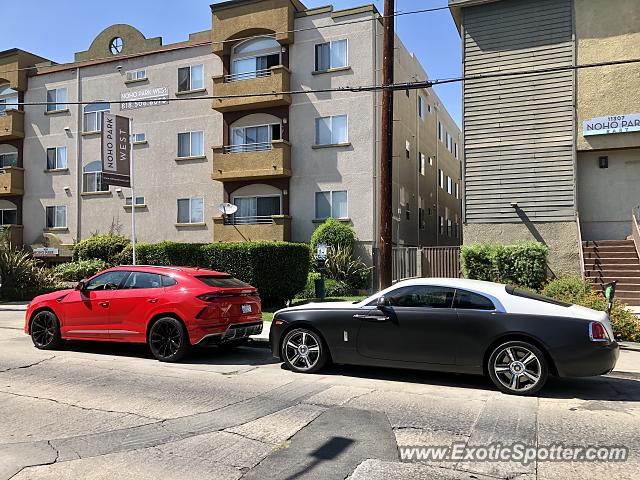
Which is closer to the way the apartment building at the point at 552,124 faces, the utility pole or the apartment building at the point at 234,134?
the utility pole

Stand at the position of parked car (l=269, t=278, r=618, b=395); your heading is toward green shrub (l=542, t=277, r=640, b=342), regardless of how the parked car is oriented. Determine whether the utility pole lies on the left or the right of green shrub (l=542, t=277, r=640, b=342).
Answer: left

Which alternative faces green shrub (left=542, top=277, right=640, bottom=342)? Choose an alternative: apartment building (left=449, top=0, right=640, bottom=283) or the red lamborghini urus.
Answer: the apartment building

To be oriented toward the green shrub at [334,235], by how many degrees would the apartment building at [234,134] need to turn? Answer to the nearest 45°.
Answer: approximately 90° to its left

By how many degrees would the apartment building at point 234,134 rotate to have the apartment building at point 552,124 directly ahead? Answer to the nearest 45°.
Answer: approximately 90° to its left

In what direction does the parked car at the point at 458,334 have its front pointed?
to the viewer's left

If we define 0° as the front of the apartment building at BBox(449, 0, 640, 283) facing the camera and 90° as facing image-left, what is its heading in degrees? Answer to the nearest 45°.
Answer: approximately 0°

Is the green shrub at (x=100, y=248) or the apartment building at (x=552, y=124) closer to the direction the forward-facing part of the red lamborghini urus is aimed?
the green shrub

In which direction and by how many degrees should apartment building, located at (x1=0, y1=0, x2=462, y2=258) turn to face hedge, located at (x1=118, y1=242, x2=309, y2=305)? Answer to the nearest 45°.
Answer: approximately 45° to its left

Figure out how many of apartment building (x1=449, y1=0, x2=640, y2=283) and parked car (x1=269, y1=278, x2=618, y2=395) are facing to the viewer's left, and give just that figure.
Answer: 1

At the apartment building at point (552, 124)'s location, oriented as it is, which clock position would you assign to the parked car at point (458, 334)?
The parked car is roughly at 12 o'clock from the apartment building.

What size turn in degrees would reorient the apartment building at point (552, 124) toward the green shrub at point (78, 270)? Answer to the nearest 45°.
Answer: approximately 90° to its right

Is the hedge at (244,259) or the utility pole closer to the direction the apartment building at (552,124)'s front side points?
the utility pole
